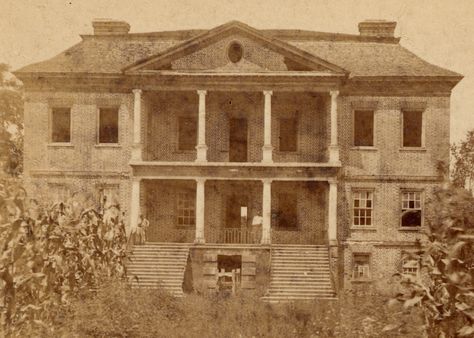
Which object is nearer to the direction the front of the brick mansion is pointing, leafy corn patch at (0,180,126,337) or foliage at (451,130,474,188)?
the leafy corn patch

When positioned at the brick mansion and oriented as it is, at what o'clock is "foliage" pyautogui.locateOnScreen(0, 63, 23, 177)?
The foliage is roughly at 4 o'clock from the brick mansion.

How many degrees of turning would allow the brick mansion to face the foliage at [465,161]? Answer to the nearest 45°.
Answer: approximately 135° to its left

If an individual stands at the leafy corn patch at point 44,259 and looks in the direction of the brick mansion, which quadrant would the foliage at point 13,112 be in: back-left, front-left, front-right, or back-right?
front-left

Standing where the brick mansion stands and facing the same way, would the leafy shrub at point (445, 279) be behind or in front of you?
in front

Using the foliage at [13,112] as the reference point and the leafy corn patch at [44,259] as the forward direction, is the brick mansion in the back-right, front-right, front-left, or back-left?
front-left

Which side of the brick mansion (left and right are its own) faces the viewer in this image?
front

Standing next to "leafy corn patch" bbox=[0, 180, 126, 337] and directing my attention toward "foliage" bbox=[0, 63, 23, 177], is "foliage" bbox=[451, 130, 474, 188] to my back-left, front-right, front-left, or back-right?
front-right

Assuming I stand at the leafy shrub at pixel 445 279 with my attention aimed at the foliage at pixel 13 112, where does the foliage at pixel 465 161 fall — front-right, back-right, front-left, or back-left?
front-right

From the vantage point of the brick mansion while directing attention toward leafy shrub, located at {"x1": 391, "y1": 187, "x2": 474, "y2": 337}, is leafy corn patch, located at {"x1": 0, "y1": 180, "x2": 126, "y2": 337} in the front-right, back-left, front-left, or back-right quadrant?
front-right

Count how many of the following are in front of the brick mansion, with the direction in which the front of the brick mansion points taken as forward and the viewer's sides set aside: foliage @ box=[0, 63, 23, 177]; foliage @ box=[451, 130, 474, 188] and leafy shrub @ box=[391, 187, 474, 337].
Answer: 1

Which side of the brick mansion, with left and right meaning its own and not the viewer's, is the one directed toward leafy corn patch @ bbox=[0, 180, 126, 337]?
front

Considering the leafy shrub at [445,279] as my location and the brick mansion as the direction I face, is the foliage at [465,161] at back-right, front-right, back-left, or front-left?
front-right

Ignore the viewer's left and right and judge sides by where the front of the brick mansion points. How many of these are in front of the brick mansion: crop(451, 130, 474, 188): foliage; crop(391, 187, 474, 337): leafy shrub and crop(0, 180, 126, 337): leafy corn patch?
2
